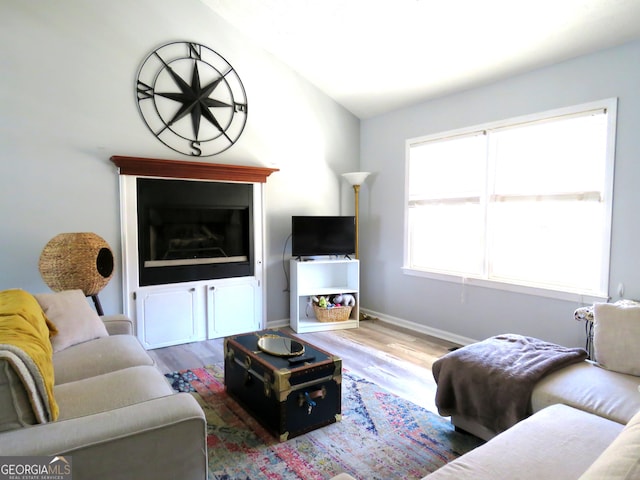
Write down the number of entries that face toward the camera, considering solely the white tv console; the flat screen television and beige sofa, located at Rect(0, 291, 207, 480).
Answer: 2

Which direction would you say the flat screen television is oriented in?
toward the camera

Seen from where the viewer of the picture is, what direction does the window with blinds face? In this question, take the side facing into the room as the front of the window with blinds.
facing the viewer and to the left of the viewer

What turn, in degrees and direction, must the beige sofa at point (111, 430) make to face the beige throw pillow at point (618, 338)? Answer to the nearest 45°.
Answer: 0° — it already faces it

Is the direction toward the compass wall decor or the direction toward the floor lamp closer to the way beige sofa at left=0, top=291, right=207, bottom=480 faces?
the floor lamp

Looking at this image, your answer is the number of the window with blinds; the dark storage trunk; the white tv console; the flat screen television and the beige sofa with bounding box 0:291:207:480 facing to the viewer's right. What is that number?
1

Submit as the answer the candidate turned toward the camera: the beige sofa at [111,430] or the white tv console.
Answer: the white tv console

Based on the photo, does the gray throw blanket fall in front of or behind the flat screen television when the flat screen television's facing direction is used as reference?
in front

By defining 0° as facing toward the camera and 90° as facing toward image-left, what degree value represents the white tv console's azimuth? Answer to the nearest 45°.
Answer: approximately 0°

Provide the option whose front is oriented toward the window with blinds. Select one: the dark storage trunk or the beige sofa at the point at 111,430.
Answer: the beige sofa

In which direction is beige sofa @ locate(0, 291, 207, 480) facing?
to the viewer's right

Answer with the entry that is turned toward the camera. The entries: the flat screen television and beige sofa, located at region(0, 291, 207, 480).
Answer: the flat screen television

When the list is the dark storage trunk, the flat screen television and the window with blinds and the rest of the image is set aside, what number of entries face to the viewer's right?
0

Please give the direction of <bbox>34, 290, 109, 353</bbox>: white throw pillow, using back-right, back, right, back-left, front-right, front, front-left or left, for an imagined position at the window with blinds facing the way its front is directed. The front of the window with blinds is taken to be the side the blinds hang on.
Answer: front

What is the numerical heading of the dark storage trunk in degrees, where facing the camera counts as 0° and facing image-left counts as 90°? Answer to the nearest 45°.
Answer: approximately 45°

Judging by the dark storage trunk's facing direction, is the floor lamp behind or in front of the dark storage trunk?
behind

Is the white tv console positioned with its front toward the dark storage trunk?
yes
